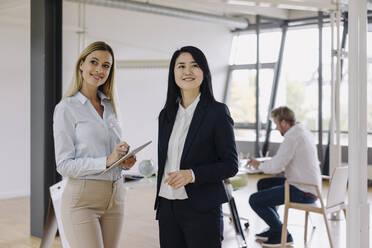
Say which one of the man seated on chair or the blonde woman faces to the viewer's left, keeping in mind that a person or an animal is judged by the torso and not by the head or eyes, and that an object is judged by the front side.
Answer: the man seated on chair

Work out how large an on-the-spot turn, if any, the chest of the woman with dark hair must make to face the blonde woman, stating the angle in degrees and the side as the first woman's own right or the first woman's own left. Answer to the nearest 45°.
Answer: approximately 90° to the first woman's own right

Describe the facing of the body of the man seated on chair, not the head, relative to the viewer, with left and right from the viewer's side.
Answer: facing to the left of the viewer

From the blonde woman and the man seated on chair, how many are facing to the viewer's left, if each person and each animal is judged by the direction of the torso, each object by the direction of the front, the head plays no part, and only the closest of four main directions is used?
1

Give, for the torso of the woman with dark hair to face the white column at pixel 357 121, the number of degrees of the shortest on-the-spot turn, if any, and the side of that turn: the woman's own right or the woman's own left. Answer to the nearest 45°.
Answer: approximately 135° to the woman's own left

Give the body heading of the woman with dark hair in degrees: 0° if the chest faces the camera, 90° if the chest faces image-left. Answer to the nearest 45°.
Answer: approximately 45°

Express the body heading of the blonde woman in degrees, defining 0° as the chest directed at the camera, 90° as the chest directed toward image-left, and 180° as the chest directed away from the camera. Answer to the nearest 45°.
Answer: approximately 315°

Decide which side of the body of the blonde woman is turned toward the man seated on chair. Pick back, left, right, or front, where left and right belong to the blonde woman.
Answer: left
